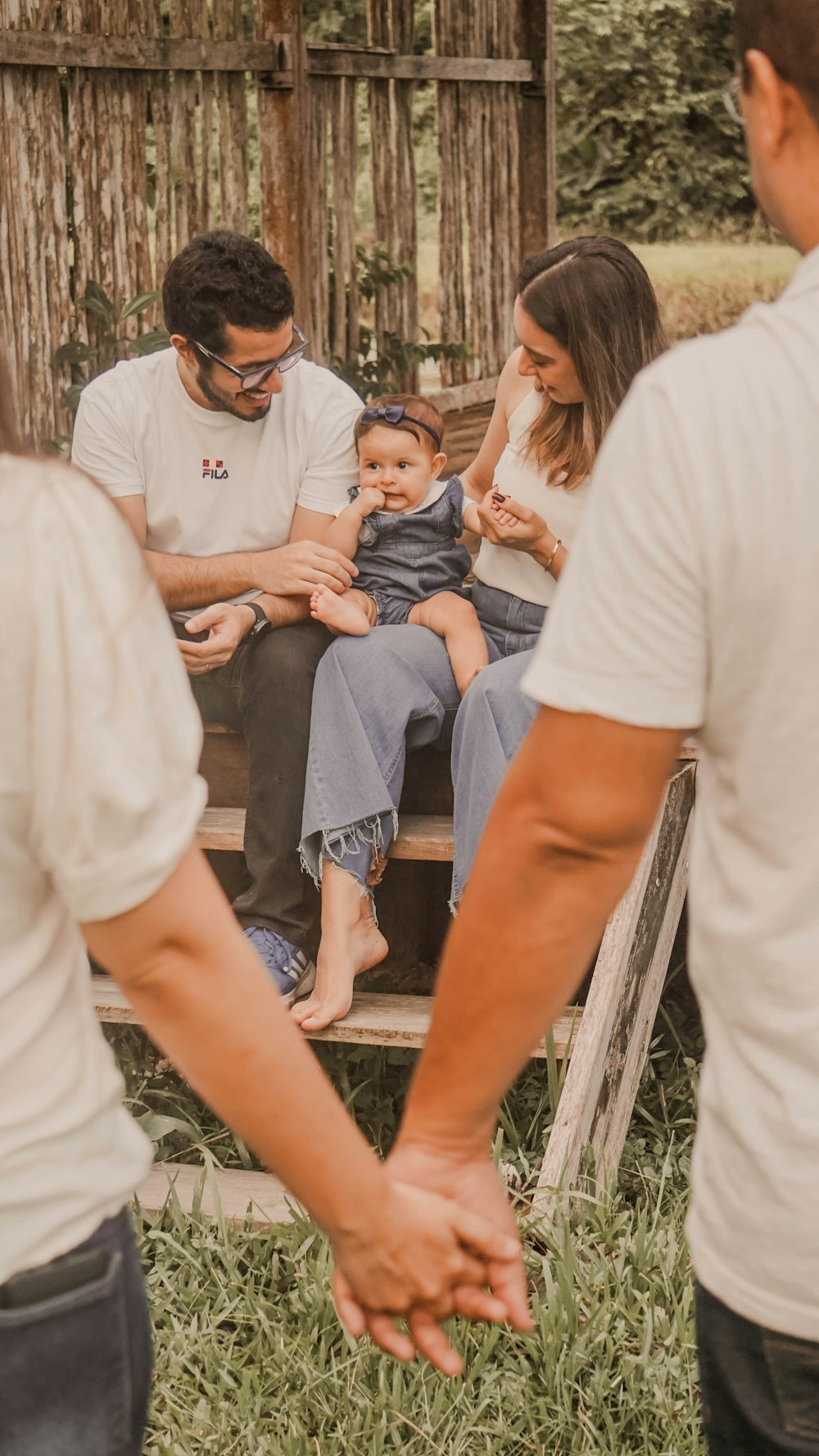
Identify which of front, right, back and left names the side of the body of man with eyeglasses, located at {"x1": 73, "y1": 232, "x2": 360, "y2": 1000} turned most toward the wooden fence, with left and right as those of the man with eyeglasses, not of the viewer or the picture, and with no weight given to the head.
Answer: back

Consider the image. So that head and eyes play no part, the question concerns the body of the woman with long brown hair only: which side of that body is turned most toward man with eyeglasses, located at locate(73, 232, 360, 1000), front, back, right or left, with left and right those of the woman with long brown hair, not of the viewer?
right

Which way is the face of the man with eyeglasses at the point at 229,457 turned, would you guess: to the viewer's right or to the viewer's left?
to the viewer's right

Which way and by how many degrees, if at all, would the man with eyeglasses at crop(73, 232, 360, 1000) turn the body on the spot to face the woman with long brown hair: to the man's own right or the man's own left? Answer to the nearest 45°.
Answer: approximately 45° to the man's own left

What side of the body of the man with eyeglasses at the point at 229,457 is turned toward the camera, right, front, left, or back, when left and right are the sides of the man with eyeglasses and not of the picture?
front

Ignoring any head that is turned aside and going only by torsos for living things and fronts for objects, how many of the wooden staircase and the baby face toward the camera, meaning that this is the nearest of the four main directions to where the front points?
2

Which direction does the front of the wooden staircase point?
toward the camera

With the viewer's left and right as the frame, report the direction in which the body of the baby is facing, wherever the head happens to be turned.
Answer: facing the viewer

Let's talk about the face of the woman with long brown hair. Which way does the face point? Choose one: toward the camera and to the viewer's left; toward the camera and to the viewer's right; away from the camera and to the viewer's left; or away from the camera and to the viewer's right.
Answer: toward the camera and to the viewer's left
